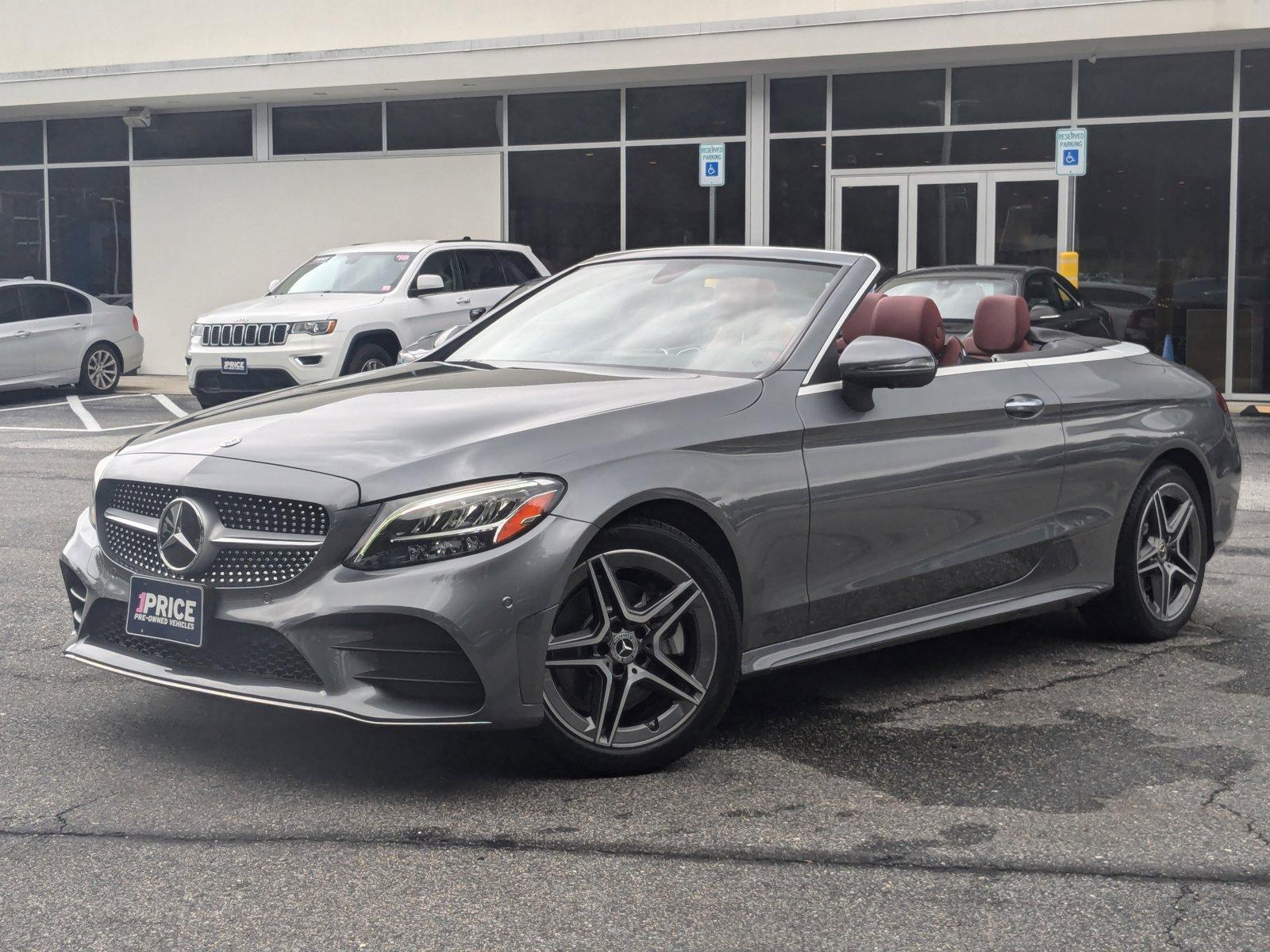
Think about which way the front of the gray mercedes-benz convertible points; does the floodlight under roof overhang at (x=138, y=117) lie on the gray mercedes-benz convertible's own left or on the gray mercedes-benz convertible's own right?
on the gray mercedes-benz convertible's own right

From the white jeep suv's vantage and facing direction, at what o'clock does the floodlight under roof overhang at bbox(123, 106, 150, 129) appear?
The floodlight under roof overhang is roughly at 4 o'clock from the white jeep suv.

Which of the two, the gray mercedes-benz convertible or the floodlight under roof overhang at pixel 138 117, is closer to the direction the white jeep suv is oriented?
the gray mercedes-benz convertible

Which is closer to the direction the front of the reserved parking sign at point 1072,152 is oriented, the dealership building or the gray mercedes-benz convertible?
the gray mercedes-benz convertible

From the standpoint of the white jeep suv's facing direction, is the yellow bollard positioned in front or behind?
behind

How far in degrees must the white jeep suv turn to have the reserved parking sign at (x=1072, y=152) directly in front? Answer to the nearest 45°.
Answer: approximately 135° to its left

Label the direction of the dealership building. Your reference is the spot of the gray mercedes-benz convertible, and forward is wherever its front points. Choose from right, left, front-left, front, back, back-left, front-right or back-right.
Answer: back-right

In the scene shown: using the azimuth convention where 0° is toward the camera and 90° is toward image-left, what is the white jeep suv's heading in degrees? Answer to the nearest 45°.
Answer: approximately 45°
